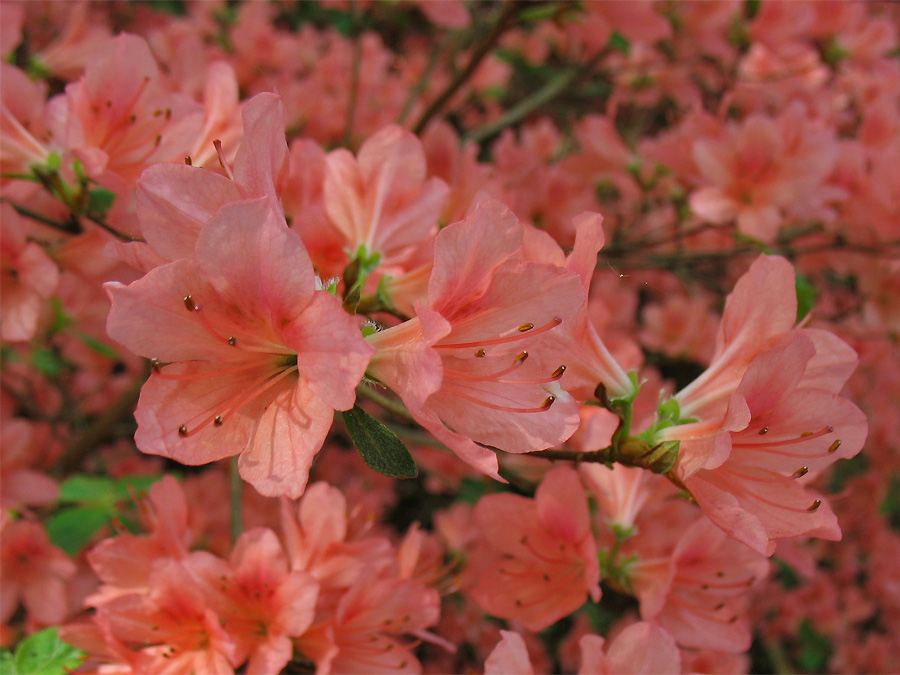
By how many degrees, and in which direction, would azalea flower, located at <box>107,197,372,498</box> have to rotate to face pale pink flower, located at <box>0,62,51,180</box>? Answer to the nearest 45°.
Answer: approximately 135° to its right

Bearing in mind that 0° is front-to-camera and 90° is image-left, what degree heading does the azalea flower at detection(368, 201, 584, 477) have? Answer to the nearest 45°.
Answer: approximately 315°

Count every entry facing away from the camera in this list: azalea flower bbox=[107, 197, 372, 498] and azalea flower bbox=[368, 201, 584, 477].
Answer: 0

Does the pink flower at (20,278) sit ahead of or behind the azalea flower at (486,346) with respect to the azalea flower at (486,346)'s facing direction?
behind

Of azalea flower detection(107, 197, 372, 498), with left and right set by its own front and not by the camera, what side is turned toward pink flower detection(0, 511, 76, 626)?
right

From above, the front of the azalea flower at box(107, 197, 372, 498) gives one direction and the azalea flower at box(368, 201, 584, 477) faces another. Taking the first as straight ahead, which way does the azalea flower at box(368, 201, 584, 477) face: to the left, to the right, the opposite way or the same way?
to the left

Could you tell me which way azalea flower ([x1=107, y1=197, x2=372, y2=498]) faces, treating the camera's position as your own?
facing the viewer and to the left of the viewer

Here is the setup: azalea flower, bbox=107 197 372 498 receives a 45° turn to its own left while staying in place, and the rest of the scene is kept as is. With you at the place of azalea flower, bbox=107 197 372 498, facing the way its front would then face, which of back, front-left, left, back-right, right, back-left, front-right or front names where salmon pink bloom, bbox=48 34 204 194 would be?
back
